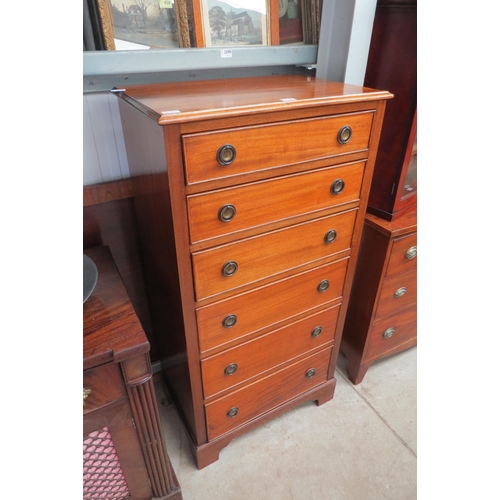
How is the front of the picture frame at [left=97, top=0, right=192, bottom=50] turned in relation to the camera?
facing the viewer

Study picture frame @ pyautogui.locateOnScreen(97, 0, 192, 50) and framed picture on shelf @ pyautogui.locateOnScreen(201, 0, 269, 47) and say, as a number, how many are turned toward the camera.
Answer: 2

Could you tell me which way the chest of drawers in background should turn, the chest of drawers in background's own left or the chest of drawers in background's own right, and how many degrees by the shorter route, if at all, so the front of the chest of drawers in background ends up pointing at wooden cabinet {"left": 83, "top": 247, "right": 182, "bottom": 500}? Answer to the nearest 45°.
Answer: approximately 90° to the chest of drawers in background's own right

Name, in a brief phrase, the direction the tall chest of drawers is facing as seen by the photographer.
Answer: facing the viewer and to the right of the viewer

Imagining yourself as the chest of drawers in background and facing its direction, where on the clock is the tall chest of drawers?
The tall chest of drawers is roughly at 3 o'clock from the chest of drawers in background.

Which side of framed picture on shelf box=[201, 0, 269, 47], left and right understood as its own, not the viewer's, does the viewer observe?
front
